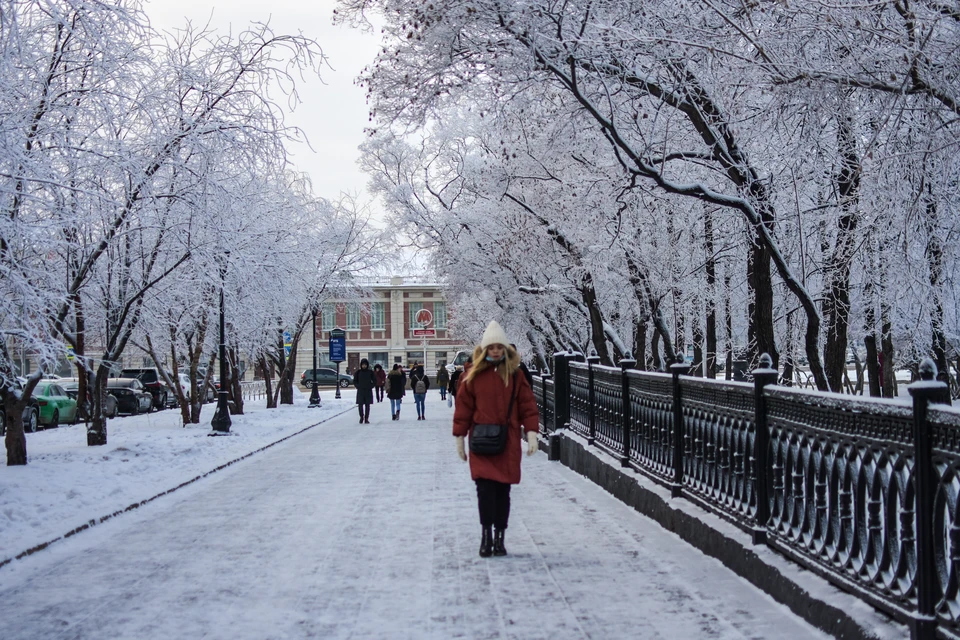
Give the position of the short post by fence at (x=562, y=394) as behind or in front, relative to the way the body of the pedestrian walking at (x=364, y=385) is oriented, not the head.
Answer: in front

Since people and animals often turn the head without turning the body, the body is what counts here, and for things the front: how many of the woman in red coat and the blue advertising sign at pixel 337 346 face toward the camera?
2

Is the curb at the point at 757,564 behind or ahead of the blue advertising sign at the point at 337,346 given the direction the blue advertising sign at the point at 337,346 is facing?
ahead

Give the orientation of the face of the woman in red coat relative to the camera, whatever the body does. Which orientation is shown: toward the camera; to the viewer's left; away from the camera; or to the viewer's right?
toward the camera

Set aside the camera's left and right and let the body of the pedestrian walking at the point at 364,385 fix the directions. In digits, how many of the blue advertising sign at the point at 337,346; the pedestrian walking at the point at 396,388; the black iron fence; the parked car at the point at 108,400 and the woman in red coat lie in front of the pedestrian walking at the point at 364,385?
2

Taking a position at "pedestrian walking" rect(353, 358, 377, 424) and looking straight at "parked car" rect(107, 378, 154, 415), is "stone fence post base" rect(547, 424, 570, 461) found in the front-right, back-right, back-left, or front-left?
back-left

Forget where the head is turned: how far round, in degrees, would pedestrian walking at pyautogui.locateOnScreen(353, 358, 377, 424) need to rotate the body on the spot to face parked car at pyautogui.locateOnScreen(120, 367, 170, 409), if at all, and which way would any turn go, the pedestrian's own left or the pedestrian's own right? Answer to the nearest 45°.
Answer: approximately 135° to the pedestrian's own right

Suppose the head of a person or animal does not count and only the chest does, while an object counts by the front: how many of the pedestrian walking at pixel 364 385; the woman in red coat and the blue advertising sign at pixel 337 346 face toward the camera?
3

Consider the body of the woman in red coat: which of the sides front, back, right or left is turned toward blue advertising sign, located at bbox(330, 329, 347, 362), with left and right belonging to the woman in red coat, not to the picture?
back

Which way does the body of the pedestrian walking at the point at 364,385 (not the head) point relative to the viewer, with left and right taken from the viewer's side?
facing the viewer

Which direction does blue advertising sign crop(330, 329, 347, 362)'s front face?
toward the camera

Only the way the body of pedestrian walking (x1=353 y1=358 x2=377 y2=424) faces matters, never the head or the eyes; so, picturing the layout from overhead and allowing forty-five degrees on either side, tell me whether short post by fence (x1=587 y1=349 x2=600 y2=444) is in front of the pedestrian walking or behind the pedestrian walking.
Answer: in front

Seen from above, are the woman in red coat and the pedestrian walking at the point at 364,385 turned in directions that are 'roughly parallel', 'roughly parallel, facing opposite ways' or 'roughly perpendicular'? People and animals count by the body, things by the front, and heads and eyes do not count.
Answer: roughly parallel

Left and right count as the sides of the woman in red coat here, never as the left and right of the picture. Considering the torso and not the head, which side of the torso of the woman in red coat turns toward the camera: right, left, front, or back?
front
